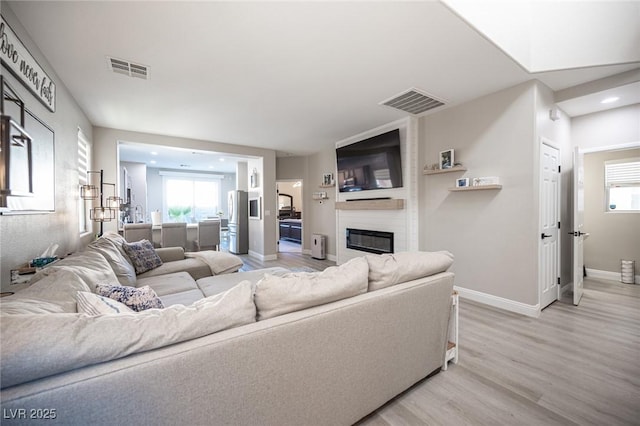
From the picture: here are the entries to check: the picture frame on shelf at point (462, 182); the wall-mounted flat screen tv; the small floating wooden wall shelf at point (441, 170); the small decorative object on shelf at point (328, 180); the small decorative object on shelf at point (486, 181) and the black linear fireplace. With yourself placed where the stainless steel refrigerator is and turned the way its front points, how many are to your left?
6

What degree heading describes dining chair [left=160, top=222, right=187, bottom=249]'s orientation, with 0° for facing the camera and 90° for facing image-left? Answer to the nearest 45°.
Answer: approximately 180°

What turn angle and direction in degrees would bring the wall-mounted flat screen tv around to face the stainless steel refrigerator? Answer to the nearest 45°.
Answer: approximately 90° to its right

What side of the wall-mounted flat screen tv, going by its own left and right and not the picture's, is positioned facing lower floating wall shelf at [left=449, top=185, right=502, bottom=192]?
left

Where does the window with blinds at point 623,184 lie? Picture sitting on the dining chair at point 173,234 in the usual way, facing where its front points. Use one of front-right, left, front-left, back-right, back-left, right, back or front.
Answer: back-right

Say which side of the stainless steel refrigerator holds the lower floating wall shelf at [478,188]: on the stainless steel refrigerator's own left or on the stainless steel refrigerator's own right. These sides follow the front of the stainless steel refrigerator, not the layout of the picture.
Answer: on the stainless steel refrigerator's own left

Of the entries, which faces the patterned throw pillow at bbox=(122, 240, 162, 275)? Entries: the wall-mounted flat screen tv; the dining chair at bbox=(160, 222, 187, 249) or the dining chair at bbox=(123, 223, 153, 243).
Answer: the wall-mounted flat screen tv

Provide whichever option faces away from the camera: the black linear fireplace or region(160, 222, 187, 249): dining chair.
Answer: the dining chair

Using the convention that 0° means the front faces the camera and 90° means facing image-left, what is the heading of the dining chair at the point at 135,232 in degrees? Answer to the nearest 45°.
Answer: approximately 180°

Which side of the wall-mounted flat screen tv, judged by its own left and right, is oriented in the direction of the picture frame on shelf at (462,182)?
left

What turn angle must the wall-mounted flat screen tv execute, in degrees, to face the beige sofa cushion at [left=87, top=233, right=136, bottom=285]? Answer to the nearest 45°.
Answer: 0° — it already faces it

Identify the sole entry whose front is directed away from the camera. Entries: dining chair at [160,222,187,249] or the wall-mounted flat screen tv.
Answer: the dining chair

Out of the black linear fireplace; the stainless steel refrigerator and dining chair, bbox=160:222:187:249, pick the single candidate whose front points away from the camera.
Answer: the dining chair

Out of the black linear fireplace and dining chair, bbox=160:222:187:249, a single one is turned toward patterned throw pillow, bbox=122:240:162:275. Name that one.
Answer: the black linear fireplace

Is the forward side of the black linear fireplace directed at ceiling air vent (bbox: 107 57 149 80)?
yes

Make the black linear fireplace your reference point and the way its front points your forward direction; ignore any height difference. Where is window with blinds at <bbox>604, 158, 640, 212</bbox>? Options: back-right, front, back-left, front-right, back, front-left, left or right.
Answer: back-left

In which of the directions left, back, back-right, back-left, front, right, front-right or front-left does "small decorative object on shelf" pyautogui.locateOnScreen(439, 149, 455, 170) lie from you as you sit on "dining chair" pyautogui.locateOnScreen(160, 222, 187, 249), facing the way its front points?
back-right

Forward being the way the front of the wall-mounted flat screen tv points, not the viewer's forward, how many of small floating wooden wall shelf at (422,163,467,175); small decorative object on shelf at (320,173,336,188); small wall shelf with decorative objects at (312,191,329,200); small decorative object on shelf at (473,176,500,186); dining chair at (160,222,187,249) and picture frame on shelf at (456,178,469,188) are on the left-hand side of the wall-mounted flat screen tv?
3
